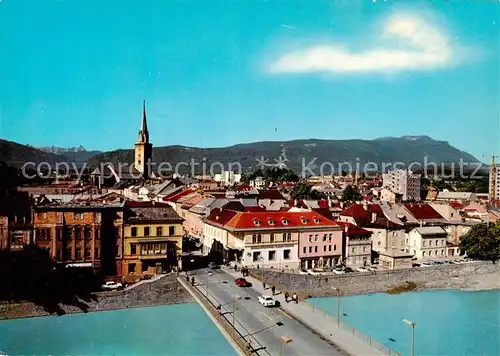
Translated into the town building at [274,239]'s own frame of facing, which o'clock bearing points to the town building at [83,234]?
the town building at [83,234] is roughly at 2 o'clock from the town building at [274,239].

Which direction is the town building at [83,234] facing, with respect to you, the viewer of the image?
facing the viewer

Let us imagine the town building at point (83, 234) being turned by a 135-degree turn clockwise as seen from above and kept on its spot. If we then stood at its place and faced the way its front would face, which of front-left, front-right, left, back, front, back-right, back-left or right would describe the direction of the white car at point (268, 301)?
back

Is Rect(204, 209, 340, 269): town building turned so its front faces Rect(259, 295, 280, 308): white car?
yes

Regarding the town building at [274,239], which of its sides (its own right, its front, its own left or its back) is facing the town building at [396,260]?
left

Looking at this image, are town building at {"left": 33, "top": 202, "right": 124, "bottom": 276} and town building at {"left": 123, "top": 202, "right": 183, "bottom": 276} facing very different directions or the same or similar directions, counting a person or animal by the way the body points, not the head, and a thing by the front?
same or similar directions

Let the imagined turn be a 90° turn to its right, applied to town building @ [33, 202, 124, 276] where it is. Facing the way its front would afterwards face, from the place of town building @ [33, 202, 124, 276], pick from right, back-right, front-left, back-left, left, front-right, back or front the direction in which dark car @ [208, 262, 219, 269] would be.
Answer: back

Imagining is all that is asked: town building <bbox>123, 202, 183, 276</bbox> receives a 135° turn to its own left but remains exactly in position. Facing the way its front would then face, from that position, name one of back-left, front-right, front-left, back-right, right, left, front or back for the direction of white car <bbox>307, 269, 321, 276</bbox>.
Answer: front-right

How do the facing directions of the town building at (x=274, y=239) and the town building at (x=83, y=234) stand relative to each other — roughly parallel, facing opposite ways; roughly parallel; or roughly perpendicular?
roughly parallel

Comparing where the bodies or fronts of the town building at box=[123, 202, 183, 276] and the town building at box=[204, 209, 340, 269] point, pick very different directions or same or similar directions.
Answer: same or similar directions

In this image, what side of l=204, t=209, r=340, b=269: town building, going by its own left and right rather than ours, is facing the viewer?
front

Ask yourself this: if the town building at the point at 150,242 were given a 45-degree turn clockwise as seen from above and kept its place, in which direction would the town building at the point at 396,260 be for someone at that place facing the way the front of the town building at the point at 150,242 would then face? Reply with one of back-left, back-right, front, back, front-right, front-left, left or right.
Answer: back-left

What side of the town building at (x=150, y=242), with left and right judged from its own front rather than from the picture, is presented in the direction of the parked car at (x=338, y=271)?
left

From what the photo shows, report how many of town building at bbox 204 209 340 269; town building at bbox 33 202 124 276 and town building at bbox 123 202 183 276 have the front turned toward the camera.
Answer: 3

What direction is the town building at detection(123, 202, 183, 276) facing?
toward the camera
